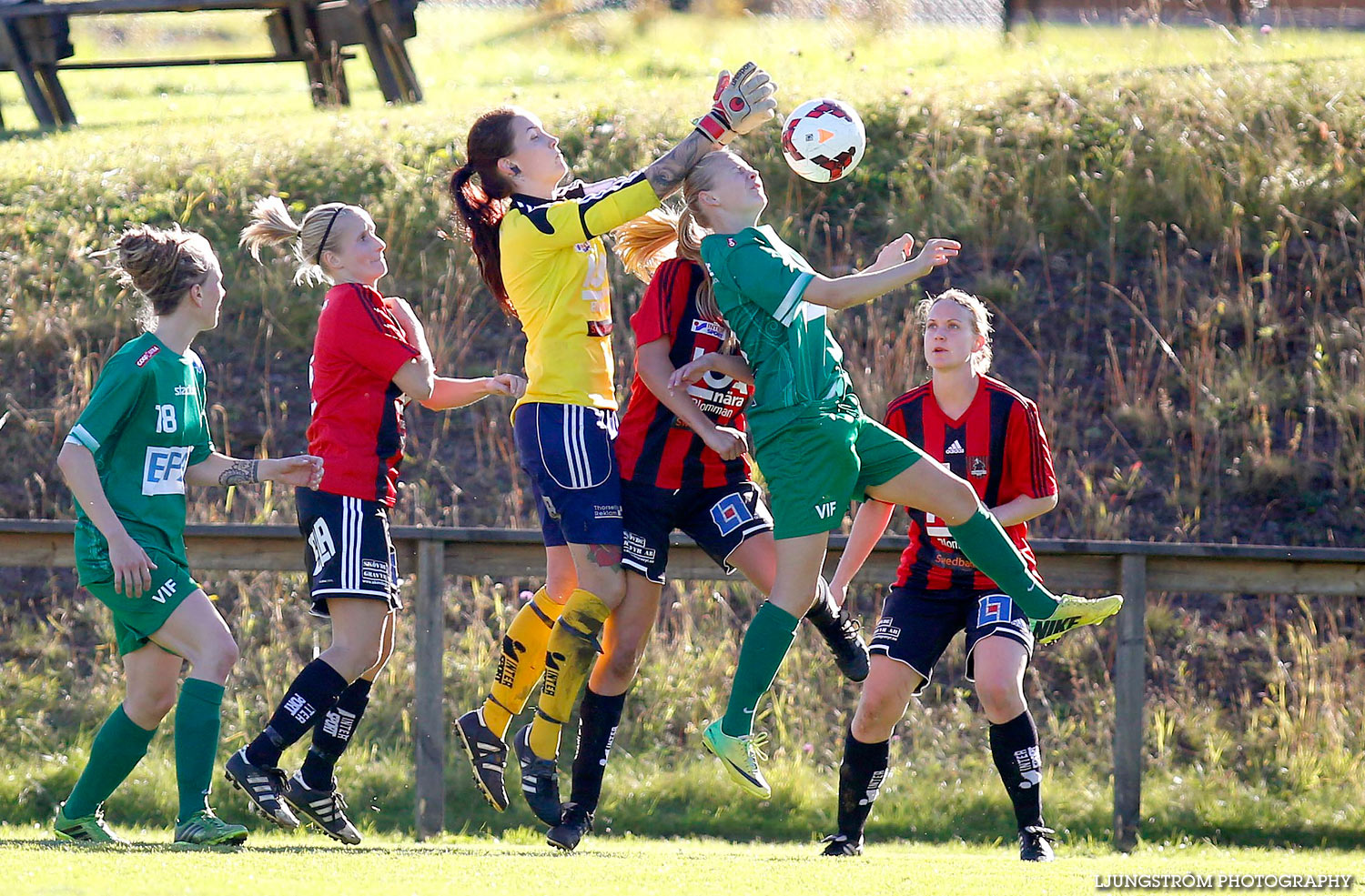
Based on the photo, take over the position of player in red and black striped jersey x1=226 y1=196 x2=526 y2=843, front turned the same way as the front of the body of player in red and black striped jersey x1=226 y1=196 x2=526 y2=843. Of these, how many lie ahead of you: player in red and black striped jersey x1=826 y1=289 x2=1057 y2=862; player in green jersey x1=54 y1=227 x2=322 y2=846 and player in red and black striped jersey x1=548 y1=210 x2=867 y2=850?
2

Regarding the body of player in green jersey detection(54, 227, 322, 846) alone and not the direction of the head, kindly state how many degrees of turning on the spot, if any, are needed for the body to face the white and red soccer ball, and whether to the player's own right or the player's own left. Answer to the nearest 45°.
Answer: approximately 45° to the player's own left

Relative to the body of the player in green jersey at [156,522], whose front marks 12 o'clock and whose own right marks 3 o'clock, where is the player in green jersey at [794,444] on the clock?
the player in green jersey at [794,444] is roughly at 11 o'clock from the player in green jersey at [156,522].

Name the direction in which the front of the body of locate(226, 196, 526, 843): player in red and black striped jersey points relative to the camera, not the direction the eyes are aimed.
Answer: to the viewer's right

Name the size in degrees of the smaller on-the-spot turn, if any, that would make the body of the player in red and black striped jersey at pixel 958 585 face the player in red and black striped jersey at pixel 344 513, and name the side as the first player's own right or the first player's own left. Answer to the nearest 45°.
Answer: approximately 90° to the first player's own right

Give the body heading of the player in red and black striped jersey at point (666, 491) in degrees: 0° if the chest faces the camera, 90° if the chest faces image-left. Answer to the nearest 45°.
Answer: approximately 315°

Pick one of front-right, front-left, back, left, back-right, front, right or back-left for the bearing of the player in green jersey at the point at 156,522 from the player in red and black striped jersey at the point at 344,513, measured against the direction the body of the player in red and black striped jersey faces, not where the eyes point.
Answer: back

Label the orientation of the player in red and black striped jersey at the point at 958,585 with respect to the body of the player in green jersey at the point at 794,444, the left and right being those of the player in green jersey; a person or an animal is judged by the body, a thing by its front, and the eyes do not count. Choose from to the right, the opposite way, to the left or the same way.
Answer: to the right

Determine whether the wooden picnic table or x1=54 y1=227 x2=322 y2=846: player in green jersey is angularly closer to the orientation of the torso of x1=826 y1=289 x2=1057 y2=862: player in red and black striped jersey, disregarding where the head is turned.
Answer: the player in green jersey

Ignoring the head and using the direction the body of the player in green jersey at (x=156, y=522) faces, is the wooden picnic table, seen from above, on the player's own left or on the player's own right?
on the player's own left
